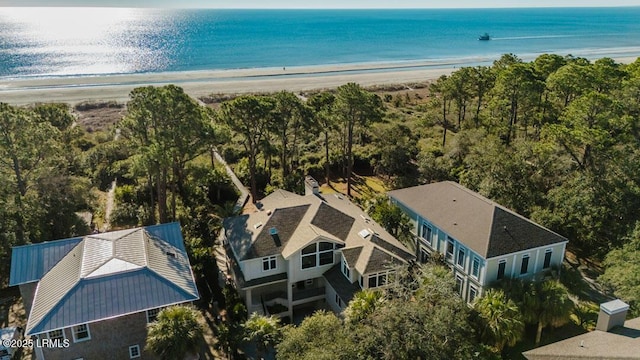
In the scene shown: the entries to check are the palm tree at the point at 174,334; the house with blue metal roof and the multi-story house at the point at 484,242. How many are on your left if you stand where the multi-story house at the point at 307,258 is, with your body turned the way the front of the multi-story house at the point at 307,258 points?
1

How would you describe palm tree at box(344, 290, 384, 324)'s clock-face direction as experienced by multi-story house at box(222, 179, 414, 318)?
The palm tree is roughly at 11 o'clock from the multi-story house.

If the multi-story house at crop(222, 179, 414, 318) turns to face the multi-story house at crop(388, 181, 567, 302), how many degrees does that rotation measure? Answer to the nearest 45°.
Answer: approximately 90° to its left

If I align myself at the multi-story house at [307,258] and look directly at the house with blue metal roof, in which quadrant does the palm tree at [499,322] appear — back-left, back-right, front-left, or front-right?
back-left

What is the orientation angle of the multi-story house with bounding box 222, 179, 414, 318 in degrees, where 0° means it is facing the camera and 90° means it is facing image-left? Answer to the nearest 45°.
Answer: approximately 0°

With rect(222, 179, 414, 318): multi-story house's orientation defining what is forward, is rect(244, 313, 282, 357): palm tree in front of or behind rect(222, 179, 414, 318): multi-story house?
in front

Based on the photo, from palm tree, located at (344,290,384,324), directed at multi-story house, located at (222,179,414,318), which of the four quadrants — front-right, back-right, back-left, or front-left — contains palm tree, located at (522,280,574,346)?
back-right

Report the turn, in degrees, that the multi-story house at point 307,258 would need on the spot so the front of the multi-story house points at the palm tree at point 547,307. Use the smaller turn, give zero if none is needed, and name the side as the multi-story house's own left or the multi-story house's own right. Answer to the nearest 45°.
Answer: approximately 90° to the multi-story house's own left
